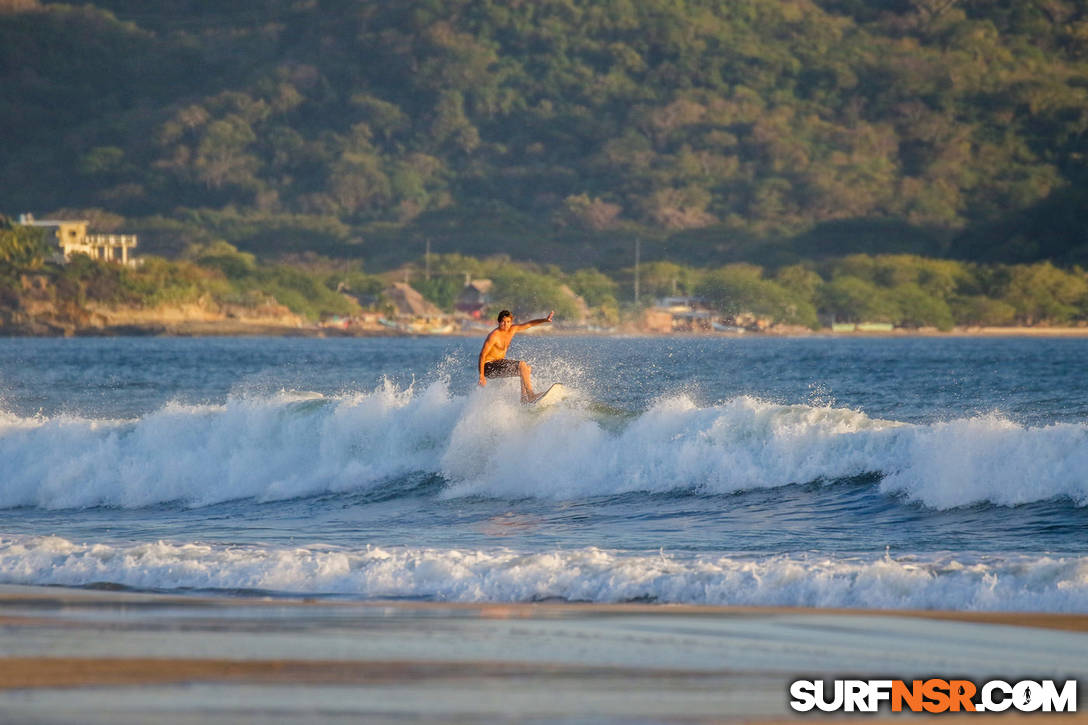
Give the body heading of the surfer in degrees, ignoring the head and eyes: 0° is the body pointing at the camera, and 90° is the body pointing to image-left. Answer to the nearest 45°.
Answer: approximately 315°
